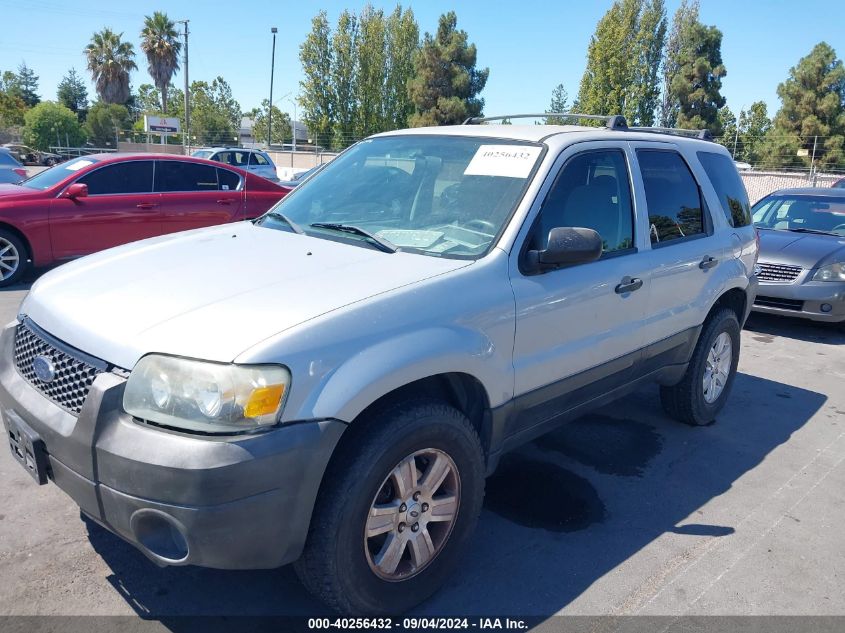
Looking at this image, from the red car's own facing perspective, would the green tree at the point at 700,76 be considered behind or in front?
behind

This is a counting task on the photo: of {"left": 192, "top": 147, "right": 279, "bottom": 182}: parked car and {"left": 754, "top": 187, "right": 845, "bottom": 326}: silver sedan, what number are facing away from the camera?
0

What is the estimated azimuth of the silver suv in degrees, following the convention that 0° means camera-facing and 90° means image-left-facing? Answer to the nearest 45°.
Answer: approximately 45°

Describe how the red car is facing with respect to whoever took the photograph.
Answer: facing to the left of the viewer

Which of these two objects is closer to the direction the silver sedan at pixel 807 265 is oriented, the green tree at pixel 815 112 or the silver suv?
the silver suv

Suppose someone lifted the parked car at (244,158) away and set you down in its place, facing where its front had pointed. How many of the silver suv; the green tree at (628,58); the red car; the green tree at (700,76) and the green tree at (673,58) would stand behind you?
3

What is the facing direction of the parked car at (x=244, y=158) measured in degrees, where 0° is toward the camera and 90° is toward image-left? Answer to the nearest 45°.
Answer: approximately 45°

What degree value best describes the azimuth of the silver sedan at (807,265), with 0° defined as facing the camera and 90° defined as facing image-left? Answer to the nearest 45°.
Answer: approximately 45°

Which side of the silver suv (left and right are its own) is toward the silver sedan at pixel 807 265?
back

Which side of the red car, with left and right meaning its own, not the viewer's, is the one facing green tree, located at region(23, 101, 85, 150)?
right

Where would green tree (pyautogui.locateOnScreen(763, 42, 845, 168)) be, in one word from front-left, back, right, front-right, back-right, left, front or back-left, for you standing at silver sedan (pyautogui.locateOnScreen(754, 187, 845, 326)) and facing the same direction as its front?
back-right
